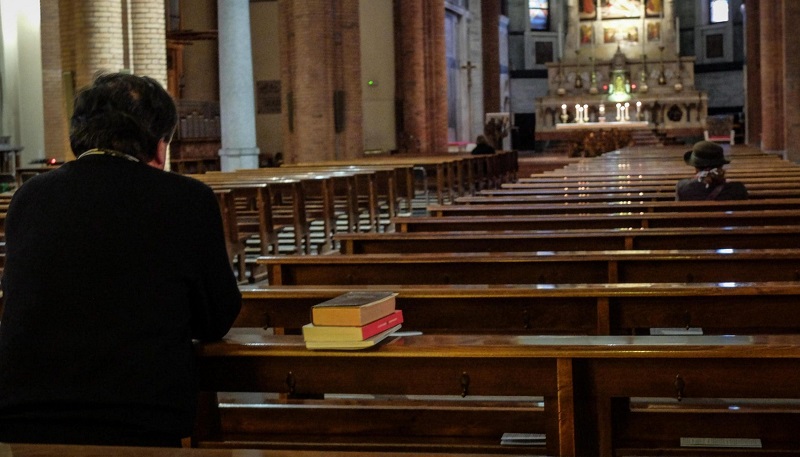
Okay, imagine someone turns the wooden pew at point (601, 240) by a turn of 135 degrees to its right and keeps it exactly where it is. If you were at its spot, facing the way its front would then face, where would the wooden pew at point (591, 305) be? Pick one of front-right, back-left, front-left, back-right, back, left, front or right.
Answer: front-right

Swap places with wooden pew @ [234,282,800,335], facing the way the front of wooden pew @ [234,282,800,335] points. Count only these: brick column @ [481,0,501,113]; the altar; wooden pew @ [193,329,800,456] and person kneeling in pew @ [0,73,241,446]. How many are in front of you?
2

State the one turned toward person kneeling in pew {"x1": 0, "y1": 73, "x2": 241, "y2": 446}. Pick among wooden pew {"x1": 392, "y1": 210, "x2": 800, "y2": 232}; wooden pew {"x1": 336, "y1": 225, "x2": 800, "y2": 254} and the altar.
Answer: the altar

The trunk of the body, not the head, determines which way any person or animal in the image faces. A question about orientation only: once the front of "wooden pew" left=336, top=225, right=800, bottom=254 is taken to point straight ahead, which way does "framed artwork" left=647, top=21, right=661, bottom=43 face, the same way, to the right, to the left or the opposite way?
the opposite way

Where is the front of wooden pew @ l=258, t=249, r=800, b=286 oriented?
away from the camera

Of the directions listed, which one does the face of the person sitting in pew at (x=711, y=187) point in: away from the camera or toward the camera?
away from the camera

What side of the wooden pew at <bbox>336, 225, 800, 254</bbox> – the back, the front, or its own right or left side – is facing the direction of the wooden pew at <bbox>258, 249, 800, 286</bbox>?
back

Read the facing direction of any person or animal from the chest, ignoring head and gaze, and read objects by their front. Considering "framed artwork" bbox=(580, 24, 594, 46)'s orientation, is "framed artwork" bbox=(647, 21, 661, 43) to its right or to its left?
on its left

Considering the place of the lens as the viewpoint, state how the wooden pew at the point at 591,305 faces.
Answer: facing away from the viewer

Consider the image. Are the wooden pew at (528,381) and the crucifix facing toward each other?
yes

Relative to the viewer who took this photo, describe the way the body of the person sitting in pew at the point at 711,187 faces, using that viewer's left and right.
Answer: facing away from the viewer

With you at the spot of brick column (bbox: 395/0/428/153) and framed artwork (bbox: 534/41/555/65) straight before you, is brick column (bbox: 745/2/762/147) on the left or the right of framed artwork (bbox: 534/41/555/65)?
right
